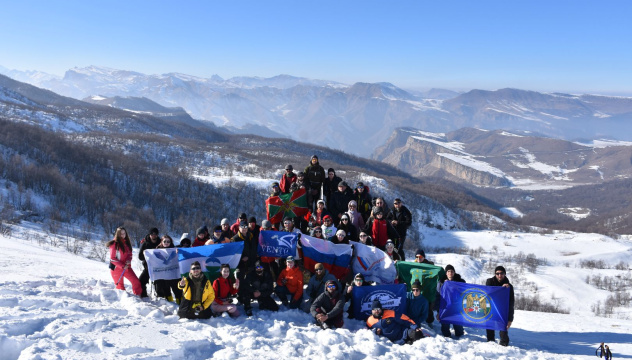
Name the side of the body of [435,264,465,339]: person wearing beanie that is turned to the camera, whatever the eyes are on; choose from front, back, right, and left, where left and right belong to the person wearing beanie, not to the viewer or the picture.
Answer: front

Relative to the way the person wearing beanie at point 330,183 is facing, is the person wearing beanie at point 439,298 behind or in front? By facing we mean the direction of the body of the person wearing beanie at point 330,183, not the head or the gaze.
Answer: in front

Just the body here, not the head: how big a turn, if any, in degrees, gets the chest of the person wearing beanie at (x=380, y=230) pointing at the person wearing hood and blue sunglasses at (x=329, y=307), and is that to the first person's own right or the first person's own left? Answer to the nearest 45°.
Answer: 0° — they already face them

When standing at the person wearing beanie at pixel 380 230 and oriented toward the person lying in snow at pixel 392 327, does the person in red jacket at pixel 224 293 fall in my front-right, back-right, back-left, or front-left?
front-right

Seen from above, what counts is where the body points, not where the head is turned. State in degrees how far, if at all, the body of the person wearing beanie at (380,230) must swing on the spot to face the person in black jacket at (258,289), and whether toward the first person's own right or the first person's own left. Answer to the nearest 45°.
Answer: approximately 45° to the first person's own right

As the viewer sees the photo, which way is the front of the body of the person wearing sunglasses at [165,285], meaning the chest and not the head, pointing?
toward the camera

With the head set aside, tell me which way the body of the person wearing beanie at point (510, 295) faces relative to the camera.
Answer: toward the camera

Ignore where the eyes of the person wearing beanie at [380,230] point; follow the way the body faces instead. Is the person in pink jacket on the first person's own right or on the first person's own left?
on the first person's own right

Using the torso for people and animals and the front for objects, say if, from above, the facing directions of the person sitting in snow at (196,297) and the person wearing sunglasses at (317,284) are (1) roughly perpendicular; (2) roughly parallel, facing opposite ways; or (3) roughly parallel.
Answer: roughly parallel

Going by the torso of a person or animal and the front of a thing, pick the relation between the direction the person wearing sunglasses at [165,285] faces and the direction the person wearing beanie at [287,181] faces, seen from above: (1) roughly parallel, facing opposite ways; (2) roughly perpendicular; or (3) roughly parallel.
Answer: roughly parallel

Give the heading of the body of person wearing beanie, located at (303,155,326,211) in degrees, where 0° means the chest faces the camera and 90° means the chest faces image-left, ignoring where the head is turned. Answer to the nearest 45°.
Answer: approximately 0°

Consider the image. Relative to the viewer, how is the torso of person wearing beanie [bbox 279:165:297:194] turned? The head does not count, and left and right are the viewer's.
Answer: facing the viewer
